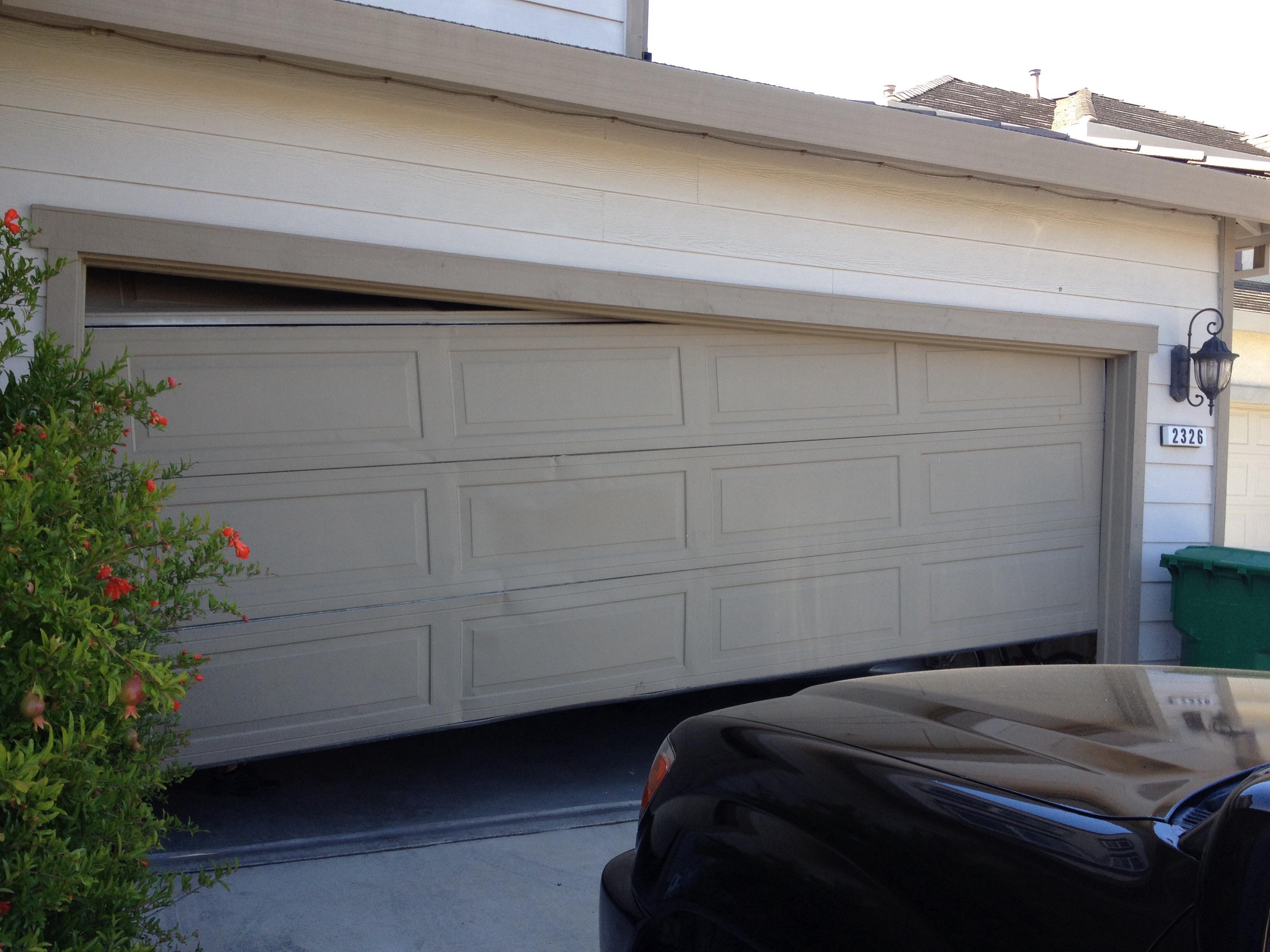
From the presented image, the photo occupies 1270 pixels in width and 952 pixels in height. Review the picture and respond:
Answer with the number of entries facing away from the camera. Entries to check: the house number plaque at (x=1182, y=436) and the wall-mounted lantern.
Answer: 0

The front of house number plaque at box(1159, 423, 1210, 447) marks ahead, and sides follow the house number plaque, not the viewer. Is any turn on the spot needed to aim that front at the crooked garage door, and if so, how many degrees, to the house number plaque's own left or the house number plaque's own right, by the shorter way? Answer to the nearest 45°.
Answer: approximately 90° to the house number plaque's own right

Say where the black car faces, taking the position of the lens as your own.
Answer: facing away from the viewer and to the left of the viewer

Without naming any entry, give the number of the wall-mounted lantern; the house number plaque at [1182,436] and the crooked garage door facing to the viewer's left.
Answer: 0

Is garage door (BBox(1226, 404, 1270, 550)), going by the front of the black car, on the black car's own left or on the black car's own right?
on the black car's own right

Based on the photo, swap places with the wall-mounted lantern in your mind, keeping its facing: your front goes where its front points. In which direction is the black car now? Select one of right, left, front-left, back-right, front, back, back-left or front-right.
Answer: front-right

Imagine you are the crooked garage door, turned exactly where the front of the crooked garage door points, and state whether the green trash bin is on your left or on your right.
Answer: on your left

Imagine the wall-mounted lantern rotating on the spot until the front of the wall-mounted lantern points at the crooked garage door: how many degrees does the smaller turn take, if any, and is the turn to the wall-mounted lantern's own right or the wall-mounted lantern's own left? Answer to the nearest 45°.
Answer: approximately 90° to the wall-mounted lantern's own right

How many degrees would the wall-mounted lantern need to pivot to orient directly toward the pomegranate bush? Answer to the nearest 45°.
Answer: approximately 45° to its right

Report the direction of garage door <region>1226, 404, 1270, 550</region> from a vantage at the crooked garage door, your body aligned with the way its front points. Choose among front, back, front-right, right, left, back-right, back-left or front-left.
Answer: left

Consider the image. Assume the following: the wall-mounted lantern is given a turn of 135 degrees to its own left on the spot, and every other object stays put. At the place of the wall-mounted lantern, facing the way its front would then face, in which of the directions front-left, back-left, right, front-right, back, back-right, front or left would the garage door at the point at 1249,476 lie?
front

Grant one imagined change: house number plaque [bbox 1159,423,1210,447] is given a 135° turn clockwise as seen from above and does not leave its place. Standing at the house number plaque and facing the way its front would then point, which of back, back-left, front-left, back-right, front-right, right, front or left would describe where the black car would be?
left

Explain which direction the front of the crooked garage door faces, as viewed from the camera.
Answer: facing the viewer and to the right of the viewer

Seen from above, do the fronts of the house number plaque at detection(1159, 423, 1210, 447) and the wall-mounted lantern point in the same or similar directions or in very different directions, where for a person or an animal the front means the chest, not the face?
same or similar directions

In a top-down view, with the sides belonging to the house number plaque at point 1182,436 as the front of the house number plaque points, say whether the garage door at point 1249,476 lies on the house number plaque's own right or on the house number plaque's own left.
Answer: on the house number plaque's own left

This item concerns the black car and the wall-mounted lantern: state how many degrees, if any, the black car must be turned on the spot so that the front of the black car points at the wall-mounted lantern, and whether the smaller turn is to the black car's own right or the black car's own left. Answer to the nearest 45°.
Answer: approximately 45° to the black car's own right

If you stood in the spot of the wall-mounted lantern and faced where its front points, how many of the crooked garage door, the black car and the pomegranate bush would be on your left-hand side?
0
